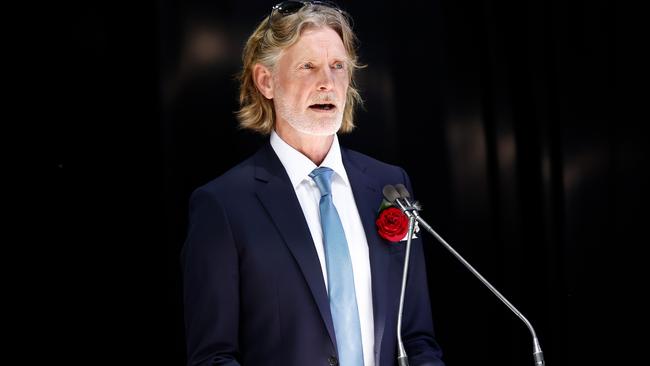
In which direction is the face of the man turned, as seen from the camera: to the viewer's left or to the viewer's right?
to the viewer's right

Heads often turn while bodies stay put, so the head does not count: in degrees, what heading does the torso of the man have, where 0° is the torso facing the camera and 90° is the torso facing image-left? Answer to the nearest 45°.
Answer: approximately 315°
